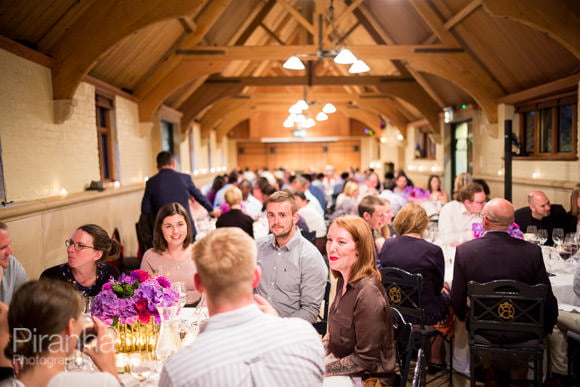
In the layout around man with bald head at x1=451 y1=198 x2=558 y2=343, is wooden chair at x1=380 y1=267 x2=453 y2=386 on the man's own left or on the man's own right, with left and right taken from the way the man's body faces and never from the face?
on the man's own left

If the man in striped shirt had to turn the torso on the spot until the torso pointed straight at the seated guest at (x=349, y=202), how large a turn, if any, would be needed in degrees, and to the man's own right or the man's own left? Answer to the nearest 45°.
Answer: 0° — they already face them

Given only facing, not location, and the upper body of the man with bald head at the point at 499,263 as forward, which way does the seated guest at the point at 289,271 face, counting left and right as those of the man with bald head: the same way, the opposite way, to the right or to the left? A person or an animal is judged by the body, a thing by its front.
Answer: the opposite way

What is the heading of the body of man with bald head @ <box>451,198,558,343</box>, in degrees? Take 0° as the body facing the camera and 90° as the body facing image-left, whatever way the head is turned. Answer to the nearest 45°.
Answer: approximately 180°

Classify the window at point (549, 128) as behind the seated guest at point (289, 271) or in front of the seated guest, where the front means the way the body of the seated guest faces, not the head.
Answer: behind

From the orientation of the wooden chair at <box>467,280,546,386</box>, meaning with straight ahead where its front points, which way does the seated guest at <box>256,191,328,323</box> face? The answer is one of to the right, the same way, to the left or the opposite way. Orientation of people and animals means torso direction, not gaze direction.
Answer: the opposite way

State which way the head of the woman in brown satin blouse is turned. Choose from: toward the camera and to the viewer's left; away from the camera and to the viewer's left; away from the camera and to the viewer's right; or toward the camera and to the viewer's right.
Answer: toward the camera and to the viewer's left

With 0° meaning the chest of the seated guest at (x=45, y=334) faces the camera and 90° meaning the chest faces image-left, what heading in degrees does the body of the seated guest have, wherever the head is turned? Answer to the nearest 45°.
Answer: approximately 225°

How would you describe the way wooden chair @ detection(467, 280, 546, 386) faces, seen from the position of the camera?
facing away from the viewer

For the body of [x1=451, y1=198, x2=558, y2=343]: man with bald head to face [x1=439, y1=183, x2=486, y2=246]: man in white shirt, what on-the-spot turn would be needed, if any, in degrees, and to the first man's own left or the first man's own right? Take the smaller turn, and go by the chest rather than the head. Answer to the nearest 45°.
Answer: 0° — they already face them

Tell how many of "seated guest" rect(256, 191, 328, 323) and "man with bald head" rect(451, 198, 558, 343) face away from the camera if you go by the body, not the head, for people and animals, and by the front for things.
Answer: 1

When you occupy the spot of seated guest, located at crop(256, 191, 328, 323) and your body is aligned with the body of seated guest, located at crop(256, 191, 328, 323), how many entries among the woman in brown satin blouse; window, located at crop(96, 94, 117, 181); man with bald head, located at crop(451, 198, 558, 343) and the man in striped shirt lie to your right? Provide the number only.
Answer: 1

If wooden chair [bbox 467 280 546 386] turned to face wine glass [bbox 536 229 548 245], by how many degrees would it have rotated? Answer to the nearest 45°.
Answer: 0° — it already faces it

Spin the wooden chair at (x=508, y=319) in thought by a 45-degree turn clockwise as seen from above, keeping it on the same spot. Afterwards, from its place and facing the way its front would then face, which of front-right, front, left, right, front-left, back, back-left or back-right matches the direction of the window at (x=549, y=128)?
front-left

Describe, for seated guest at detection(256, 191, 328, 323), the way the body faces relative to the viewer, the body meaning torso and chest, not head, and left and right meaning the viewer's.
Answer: facing the viewer and to the left of the viewer

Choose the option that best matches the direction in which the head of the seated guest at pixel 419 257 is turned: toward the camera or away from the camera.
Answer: away from the camera

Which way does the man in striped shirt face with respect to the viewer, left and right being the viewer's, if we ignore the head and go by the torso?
facing away from the viewer
